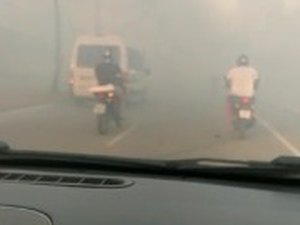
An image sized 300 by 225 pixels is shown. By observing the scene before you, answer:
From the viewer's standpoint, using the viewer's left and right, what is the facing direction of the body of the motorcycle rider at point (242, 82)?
facing away from the viewer

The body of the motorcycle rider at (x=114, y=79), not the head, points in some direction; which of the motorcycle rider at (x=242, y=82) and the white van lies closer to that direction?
the white van

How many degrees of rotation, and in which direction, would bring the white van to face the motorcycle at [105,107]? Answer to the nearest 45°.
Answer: approximately 180°

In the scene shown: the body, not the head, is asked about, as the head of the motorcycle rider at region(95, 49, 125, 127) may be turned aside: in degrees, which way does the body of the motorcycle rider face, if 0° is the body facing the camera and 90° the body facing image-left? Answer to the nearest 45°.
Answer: approximately 180°

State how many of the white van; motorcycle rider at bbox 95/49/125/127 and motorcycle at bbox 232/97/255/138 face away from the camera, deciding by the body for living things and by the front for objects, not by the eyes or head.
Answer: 3

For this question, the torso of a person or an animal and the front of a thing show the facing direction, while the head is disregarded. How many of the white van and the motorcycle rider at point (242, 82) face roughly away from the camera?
2

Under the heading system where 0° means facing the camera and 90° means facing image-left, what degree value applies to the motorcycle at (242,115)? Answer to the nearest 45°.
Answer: approximately 180°

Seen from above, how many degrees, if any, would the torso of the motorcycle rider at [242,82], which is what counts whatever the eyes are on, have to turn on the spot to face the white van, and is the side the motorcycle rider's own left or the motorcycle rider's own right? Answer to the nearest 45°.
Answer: approximately 45° to the motorcycle rider's own left

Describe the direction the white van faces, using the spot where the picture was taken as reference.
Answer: facing away from the viewer
